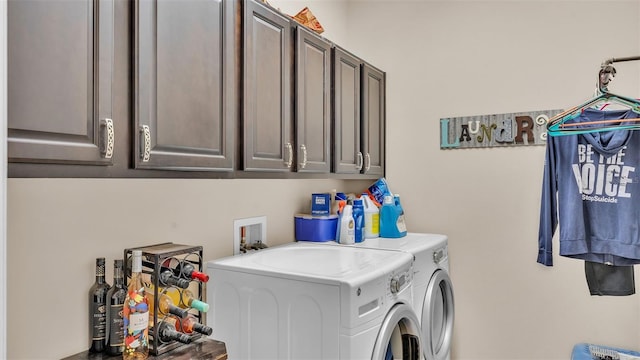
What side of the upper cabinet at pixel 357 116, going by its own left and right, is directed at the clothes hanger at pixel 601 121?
front

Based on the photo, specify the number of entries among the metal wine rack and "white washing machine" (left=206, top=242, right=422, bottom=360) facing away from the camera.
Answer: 0

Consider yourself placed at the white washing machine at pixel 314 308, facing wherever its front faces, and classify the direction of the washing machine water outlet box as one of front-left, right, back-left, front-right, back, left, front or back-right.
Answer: back

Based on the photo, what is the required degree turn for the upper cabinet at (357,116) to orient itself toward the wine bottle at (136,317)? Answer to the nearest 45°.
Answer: approximately 90° to its right

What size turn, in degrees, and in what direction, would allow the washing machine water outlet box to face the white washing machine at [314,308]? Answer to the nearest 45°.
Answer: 0° — it already faces it

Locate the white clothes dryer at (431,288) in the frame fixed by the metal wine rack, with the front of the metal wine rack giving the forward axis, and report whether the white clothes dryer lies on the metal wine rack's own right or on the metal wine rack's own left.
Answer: on the metal wine rack's own left

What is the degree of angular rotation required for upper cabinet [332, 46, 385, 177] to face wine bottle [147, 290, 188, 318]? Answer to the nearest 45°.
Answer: approximately 90° to its right

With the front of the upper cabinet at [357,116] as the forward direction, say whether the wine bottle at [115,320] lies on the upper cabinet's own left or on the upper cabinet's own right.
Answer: on the upper cabinet's own right
